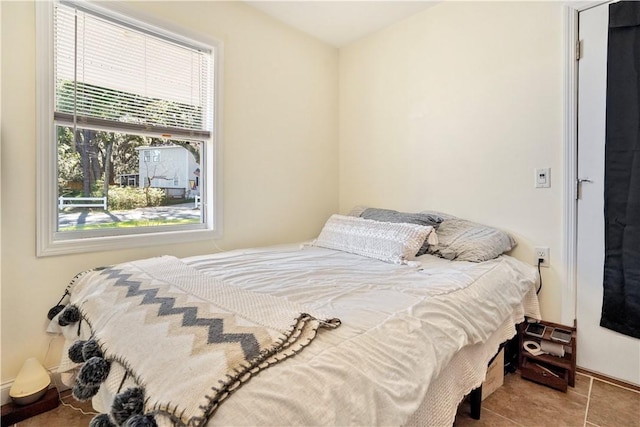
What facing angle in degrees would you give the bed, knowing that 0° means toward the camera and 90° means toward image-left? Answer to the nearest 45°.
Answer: approximately 45°

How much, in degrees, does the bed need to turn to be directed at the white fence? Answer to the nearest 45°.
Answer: approximately 90° to its right

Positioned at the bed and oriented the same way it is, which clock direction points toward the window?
The window is roughly at 3 o'clock from the bed.
